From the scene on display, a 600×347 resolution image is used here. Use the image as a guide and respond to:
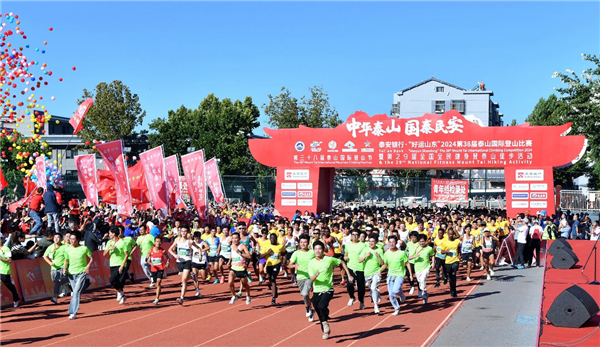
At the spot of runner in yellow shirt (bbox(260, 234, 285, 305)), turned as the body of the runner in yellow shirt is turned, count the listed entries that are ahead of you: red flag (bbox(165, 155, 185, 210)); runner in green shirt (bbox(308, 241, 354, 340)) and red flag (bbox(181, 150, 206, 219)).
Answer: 1

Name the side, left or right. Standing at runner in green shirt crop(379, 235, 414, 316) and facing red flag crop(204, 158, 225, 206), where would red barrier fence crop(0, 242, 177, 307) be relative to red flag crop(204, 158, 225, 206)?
left

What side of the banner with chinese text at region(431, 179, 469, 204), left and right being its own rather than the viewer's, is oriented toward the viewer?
front

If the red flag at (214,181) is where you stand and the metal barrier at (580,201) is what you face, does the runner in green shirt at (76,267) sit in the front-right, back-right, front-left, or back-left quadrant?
back-right

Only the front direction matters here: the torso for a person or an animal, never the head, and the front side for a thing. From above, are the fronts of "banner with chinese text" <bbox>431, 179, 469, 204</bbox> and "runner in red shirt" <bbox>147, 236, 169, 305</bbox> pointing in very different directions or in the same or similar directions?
same or similar directions

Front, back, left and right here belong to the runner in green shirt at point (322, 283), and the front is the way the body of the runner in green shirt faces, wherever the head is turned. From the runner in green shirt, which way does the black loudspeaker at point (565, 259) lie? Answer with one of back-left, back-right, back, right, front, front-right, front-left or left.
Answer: back-left

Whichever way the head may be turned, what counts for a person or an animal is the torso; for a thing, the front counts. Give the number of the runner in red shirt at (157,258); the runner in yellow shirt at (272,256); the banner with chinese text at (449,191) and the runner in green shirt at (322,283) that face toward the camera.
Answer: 4

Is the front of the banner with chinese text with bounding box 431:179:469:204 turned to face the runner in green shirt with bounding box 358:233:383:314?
yes

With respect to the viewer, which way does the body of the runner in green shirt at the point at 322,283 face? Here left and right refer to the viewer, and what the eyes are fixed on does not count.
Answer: facing the viewer

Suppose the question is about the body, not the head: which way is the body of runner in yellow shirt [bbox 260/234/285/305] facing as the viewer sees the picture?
toward the camera

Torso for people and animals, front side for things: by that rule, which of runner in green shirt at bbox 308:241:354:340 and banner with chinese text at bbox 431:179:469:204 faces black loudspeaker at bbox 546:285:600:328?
the banner with chinese text

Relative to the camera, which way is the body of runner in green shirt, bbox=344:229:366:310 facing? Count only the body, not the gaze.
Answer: toward the camera

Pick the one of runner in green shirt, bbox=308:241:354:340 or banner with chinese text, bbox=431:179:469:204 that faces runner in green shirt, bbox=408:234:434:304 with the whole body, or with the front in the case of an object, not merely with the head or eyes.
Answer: the banner with chinese text

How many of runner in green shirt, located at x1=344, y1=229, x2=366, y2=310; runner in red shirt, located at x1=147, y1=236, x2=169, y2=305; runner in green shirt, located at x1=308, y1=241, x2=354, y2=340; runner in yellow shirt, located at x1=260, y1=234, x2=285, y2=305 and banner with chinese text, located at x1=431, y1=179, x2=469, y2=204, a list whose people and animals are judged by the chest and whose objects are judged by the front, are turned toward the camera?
5

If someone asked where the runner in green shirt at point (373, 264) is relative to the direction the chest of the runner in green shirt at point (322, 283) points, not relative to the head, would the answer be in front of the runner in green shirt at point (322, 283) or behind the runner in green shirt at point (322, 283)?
behind

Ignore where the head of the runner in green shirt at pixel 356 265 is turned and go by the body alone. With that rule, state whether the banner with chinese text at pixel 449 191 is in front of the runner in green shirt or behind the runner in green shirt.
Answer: behind

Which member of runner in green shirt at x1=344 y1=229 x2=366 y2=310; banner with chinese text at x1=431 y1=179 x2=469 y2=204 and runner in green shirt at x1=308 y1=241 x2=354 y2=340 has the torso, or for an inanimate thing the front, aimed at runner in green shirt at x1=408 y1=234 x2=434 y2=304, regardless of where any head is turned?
the banner with chinese text

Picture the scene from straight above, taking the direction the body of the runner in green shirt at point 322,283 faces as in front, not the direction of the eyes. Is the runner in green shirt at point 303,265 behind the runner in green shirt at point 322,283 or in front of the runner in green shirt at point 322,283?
behind
